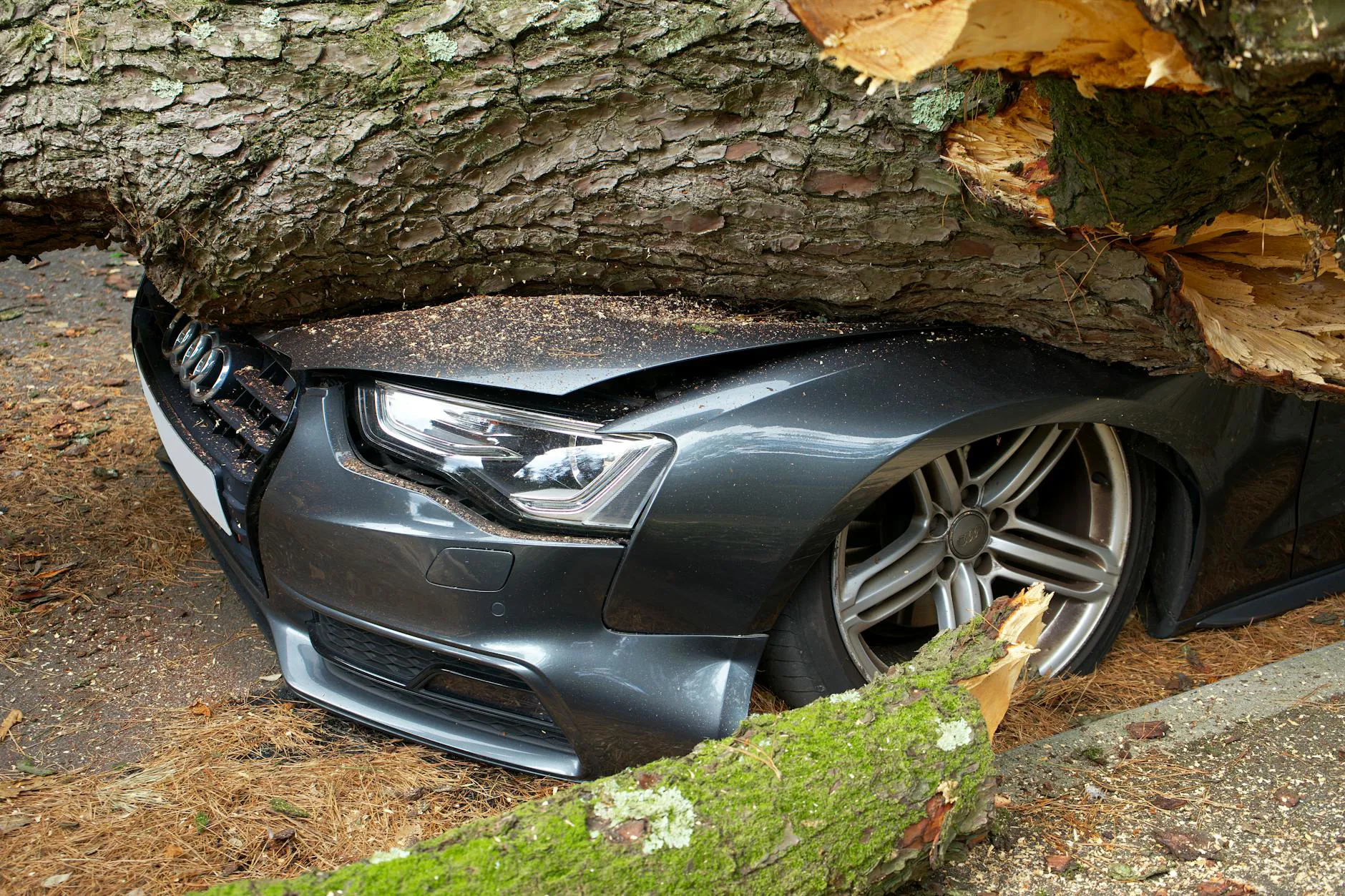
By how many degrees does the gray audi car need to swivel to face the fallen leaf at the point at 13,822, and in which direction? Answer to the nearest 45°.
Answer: approximately 45° to its right

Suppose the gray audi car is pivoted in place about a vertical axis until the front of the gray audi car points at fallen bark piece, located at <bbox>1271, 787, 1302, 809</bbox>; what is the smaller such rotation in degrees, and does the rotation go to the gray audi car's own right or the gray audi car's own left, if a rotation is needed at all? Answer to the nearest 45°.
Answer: approximately 135° to the gray audi car's own left

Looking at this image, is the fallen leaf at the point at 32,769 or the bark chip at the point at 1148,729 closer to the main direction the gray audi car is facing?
the fallen leaf

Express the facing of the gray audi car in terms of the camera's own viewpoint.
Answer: facing the viewer and to the left of the viewer

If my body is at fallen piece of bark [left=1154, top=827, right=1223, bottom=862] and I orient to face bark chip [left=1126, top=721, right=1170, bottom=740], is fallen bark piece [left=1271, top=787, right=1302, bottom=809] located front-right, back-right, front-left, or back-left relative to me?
front-right

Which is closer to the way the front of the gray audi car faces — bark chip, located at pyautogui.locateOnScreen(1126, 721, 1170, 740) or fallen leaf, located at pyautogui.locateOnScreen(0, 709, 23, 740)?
the fallen leaf
